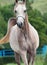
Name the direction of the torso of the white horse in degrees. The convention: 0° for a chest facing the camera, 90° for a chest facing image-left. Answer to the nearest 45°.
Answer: approximately 0°
